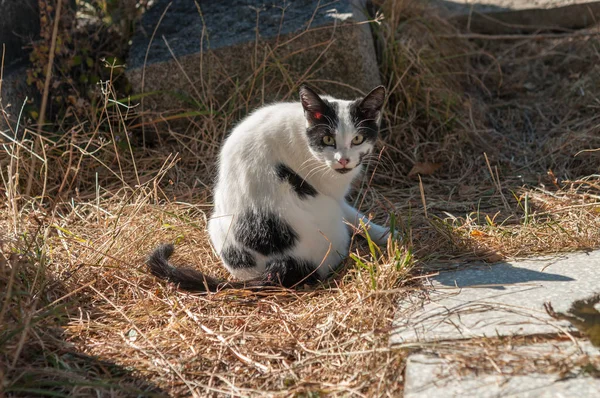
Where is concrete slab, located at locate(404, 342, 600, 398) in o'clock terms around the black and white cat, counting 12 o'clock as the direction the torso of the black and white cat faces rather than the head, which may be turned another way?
The concrete slab is roughly at 2 o'clock from the black and white cat.

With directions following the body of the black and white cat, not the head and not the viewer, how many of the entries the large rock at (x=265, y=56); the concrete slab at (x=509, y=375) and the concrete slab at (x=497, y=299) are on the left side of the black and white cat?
1

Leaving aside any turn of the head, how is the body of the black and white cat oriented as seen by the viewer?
to the viewer's right

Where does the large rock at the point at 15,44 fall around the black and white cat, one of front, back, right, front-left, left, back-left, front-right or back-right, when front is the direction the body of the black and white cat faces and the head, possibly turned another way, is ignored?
back-left

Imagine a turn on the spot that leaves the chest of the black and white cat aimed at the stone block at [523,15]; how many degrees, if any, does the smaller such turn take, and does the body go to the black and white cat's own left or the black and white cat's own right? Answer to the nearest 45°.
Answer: approximately 45° to the black and white cat's own left

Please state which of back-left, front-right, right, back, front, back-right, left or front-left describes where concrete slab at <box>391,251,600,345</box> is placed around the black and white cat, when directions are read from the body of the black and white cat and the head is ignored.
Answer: front-right

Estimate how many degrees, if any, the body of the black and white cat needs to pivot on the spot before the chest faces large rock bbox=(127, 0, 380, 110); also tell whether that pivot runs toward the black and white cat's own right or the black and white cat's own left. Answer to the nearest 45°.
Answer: approximately 90° to the black and white cat's own left
